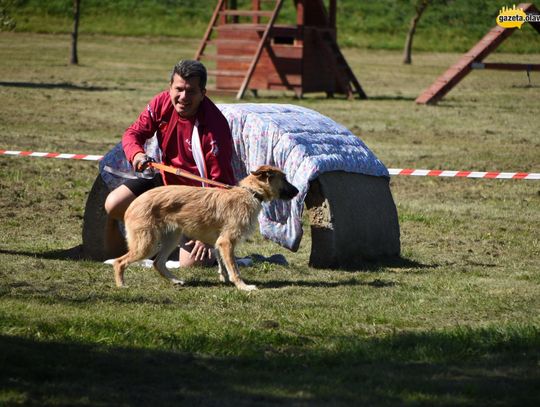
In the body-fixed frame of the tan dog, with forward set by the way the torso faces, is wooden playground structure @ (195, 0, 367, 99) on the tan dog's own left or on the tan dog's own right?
on the tan dog's own left

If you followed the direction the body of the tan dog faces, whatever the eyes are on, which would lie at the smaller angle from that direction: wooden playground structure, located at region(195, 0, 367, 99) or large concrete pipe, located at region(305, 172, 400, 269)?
the large concrete pipe

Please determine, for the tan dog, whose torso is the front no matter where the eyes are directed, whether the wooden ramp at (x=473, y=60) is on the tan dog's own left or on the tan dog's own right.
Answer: on the tan dog's own left

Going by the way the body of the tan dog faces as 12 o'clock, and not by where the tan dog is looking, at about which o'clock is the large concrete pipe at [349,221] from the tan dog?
The large concrete pipe is roughly at 11 o'clock from the tan dog.

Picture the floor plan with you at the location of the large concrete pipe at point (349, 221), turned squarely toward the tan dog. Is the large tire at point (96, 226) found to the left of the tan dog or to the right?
right

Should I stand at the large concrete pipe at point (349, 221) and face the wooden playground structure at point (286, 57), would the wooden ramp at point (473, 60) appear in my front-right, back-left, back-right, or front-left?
front-right

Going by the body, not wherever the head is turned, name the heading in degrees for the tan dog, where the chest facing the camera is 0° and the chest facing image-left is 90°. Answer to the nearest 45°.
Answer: approximately 270°

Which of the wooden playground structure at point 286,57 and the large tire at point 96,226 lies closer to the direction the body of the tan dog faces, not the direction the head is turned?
the wooden playground structure
